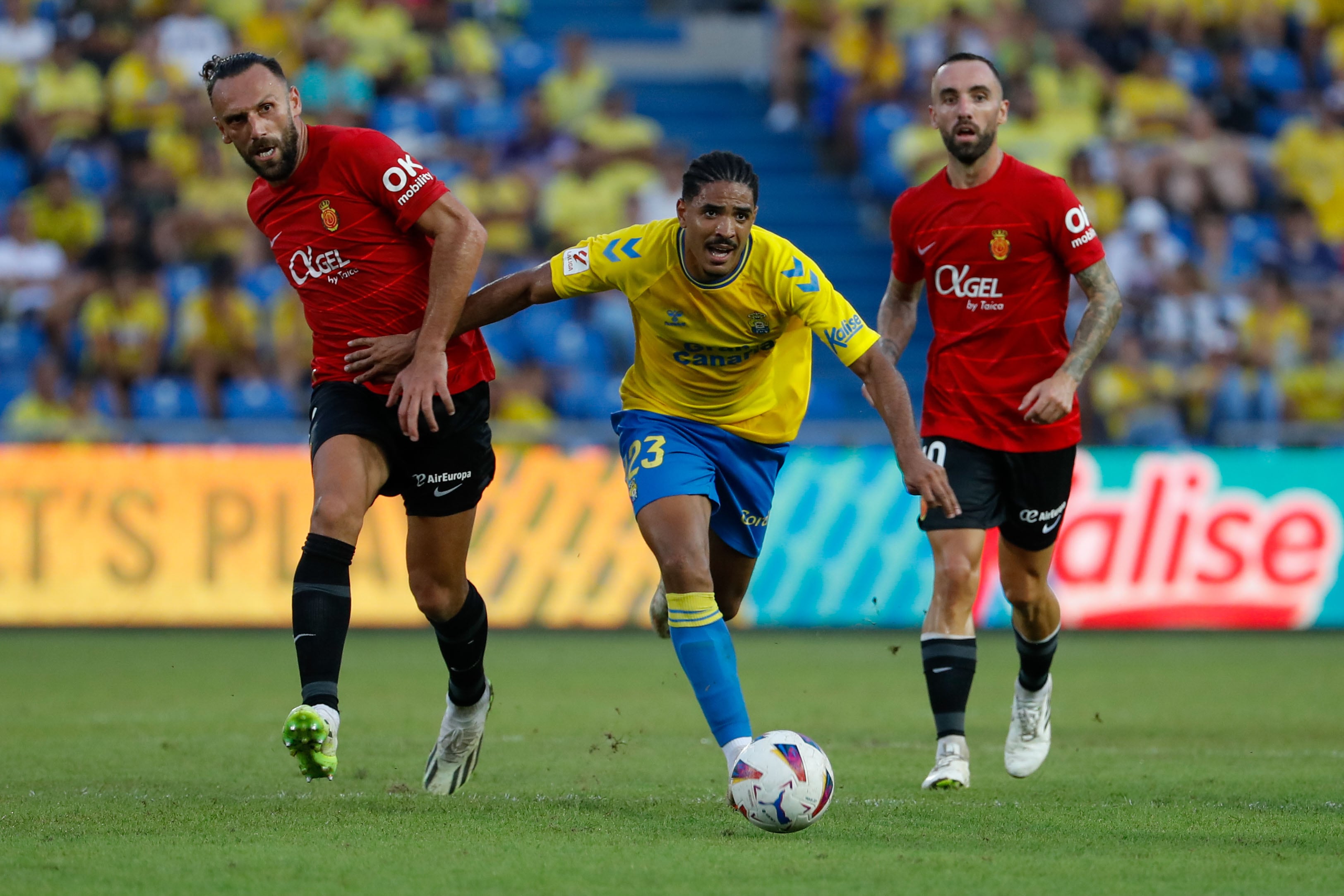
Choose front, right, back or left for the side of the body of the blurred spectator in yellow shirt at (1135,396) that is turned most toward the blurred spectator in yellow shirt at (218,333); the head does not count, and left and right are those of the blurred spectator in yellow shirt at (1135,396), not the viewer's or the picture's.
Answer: right

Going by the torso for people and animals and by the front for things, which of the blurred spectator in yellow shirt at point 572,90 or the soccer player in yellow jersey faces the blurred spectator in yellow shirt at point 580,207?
the blurred spectator in yellow shirt at point 572,90

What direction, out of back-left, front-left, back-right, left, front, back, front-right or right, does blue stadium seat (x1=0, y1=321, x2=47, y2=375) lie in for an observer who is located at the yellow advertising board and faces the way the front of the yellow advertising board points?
back-right

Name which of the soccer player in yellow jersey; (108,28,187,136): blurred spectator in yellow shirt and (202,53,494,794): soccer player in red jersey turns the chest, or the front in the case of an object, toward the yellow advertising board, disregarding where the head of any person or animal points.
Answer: the blurred spectator in yellow shirt

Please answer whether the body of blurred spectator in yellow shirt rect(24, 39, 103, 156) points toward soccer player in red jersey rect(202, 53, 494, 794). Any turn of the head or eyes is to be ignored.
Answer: yes

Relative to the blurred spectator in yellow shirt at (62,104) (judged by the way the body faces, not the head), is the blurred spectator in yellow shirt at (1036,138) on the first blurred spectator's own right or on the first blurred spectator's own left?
on the first blurred spectator's own left

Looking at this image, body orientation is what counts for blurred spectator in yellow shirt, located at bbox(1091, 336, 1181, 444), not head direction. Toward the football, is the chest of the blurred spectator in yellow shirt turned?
yes

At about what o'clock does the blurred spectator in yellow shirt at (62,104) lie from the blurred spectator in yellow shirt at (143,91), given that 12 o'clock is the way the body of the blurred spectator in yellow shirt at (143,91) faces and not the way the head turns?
the blurred spectator in yellow shirt at (62,104) is roughly at 3 o'clock from the blurred spectator in yellow shirt at (143,91).
